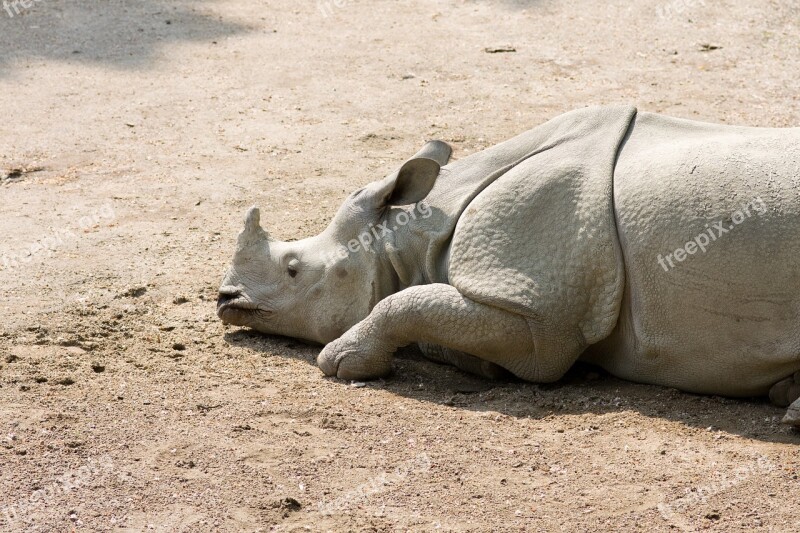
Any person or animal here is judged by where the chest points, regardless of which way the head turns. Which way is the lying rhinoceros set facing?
to the viewer's left
